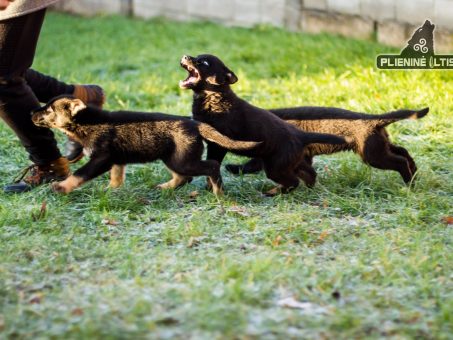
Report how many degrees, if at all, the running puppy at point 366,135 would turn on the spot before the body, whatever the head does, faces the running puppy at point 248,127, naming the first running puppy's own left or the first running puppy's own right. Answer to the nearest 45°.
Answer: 0° — it already faces it

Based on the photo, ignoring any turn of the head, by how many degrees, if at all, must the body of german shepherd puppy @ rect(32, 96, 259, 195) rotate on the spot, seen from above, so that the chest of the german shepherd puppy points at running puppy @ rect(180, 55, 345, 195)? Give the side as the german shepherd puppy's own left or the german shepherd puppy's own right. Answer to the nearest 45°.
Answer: approximately 180°

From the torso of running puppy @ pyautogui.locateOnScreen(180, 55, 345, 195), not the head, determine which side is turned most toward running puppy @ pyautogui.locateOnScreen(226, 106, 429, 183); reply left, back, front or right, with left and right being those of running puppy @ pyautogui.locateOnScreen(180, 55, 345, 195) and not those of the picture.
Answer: back

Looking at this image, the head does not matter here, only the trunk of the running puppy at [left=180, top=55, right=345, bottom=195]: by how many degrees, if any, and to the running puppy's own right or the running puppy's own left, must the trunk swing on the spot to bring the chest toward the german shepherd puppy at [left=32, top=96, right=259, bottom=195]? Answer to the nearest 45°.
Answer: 0° — it already faces it

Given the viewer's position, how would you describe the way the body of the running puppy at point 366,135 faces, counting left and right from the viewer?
facing to the left of the viewer

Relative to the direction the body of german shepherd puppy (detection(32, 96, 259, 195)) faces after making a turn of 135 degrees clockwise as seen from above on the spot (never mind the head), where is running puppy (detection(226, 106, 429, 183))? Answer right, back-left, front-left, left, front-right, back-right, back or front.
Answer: front-right

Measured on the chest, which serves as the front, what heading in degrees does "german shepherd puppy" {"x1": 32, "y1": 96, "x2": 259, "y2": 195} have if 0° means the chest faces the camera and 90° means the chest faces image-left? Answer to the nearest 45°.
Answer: approximately 90°

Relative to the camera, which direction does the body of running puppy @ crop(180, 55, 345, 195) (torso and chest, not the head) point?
to the viewer's left
